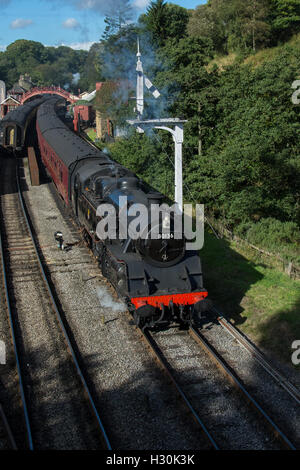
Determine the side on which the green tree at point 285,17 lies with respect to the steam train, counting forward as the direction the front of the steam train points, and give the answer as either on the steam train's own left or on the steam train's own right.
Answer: on the steam train's own left

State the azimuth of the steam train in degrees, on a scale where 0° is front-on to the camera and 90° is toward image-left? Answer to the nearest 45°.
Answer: approximately 315°
